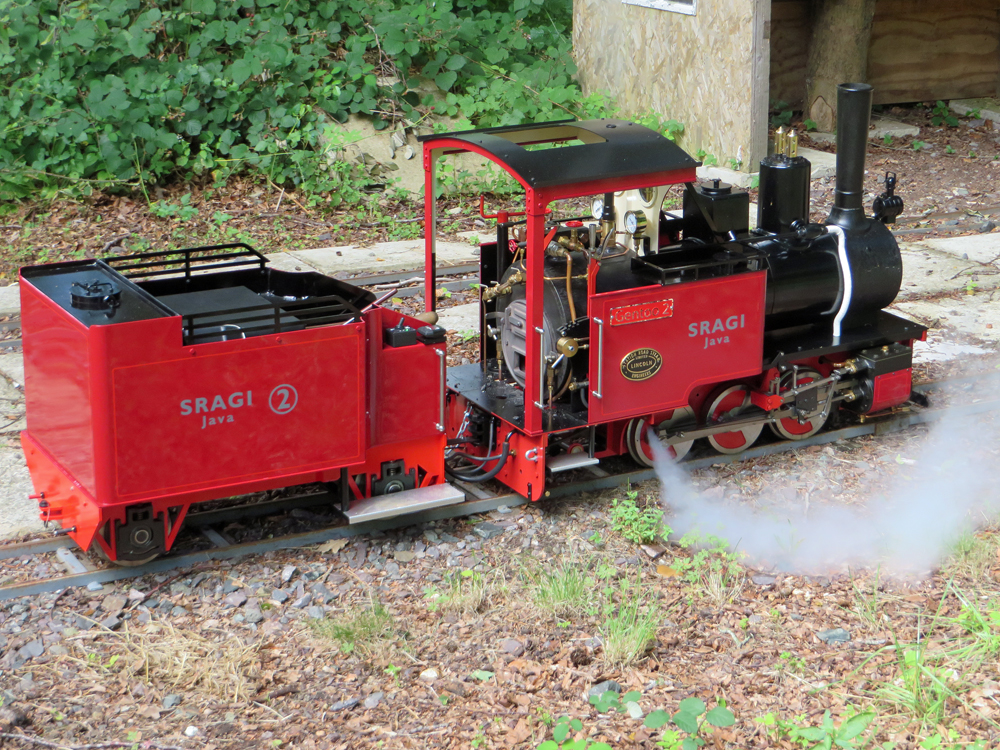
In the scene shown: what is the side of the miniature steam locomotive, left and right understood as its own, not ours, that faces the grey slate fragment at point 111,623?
back

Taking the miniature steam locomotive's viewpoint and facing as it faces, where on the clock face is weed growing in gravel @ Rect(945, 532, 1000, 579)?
The weed growing in gravel is roughly at 2 o'clock from the miniature steam locomotive.

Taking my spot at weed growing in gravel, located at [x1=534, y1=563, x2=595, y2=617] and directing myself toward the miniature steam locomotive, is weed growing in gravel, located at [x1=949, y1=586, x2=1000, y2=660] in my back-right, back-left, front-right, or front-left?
back-right

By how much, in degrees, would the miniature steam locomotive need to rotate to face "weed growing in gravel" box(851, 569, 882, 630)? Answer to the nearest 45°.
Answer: approximately 90° to its right

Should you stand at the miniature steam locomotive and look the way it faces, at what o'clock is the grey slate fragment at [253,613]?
The grey slate fragment is roughly at 6 o'clock from the miniature steam locomotive.

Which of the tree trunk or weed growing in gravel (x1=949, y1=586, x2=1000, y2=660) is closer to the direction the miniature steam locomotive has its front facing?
the tree trunk

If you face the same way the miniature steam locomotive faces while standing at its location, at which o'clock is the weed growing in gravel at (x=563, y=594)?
The weed growing in gravel is roughly at 4 o'clock from the miniature steam locomotive.

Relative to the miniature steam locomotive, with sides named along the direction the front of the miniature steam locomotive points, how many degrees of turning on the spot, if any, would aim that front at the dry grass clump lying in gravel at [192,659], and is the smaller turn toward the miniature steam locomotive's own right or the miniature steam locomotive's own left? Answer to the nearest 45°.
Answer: approximately 180°

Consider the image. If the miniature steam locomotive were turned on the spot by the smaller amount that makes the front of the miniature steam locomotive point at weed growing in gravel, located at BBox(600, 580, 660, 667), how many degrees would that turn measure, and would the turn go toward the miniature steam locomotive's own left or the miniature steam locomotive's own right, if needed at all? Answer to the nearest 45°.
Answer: approximately 135° to the miniature steam locomotive's own right

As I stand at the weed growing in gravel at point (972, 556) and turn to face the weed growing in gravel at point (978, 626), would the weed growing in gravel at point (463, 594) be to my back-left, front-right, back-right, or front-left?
front-right

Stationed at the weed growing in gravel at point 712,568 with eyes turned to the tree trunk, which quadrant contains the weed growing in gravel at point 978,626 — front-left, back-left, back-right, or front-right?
back-right

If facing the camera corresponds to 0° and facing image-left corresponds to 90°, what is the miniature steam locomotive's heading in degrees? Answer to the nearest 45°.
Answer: approximately 225°

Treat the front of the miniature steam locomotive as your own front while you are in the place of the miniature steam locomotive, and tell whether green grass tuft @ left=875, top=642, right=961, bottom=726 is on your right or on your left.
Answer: on your right
